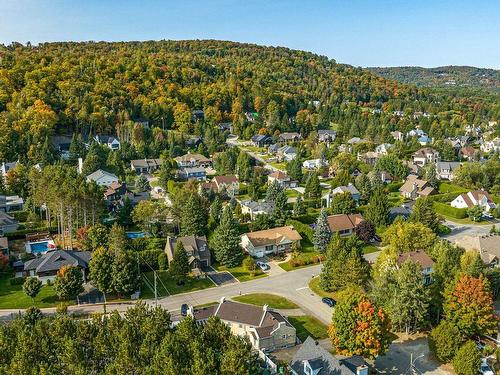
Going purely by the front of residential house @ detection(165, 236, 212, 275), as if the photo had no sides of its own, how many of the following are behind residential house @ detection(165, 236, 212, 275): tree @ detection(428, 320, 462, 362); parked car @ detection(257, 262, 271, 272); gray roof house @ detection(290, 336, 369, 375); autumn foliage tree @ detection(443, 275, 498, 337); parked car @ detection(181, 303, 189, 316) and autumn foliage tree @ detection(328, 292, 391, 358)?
0

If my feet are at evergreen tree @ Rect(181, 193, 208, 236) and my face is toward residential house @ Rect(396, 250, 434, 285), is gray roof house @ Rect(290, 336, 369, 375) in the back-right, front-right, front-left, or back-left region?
front-right

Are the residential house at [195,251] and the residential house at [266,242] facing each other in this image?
no

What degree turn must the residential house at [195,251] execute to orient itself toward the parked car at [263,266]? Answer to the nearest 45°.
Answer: approximately 45° to its left

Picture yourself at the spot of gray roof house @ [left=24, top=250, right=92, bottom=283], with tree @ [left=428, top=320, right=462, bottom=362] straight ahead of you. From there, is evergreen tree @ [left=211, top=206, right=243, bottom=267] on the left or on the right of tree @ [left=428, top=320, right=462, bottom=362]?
left

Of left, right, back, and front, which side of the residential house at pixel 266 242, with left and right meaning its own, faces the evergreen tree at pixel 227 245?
right

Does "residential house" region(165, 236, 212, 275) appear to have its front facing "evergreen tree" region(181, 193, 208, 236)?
no

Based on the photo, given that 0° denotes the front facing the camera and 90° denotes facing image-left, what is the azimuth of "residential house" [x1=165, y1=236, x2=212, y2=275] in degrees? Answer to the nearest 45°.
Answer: approximately 315°

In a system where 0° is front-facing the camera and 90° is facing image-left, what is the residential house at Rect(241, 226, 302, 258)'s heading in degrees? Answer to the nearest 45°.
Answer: approximately 315°

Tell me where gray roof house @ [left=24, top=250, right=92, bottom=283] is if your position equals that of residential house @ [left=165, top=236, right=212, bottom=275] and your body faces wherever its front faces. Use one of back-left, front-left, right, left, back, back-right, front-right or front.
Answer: back-right

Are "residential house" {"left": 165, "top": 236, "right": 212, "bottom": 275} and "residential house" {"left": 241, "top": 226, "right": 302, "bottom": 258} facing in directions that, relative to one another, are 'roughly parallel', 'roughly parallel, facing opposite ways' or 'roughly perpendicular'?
roughly parallel

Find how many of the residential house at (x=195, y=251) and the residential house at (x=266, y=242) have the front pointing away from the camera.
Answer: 0

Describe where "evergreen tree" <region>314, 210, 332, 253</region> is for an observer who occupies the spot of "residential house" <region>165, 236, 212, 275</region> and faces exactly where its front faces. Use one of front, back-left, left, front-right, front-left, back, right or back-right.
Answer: front-left

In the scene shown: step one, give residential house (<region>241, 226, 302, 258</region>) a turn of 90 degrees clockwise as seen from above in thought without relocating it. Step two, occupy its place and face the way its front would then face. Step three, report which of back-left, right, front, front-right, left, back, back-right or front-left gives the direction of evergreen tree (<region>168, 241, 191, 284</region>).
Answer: front

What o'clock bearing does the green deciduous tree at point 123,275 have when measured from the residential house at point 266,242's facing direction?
The green deciduous tree is roughly at 3 o'clock from the residential house.

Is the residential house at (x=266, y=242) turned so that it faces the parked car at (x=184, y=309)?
no
